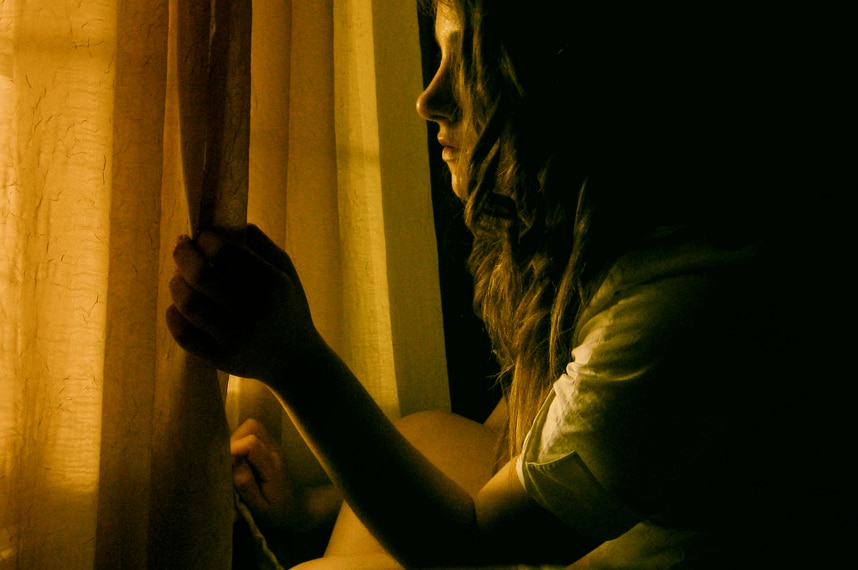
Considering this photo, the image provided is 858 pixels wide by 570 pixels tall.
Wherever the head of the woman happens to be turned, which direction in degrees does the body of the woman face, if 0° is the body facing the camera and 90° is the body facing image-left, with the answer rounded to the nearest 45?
approximately 90°

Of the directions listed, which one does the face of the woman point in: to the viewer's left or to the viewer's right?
to the viewer's left
